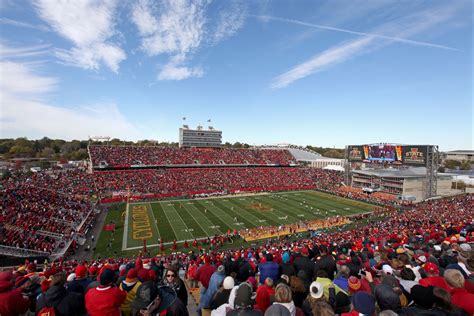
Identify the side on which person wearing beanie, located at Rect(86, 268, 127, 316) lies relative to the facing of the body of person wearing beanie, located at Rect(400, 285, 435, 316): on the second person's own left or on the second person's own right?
on the second person's own left

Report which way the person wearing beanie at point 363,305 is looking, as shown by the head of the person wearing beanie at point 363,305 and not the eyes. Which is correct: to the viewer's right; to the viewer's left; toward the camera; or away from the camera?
away from the camera

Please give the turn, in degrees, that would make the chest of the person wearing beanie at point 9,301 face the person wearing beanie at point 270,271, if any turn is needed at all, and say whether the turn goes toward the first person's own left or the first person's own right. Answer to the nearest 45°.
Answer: approximately 90° to the first person's own right

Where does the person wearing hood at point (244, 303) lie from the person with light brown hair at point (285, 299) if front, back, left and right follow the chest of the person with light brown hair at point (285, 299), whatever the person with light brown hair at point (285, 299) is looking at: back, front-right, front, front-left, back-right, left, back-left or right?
back-left

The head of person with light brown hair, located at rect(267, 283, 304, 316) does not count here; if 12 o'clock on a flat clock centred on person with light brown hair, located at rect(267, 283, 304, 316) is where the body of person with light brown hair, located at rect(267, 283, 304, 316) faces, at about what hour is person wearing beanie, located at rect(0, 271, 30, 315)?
person wearing beanie, located at rect(0, 271, 30, 315) is roughly at 9 o'clock from person with light brown hair, located at rect(267, 283, 304, 316).

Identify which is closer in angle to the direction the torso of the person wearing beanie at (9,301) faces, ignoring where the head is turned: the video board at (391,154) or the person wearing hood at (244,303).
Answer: the video board

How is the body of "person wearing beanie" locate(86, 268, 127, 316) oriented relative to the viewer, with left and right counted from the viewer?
facing away from the viewer

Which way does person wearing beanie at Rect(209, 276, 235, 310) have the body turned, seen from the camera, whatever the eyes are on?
away from the camera

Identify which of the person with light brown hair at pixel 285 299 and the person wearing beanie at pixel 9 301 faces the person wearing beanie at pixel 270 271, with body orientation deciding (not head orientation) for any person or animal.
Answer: the person with light brown hair at pixel 285 299

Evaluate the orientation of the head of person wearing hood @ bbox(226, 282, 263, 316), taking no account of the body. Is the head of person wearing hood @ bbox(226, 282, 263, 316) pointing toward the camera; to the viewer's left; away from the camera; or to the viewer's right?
away from the camera

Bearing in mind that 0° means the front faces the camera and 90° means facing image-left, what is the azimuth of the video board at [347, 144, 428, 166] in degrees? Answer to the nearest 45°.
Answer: approximately 45°

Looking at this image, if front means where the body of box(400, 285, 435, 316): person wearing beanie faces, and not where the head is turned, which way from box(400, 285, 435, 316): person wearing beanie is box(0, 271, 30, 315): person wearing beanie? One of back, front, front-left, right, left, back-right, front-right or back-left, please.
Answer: back-left

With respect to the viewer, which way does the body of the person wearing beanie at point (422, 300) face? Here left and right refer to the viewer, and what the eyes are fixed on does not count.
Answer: facing away from the viewer

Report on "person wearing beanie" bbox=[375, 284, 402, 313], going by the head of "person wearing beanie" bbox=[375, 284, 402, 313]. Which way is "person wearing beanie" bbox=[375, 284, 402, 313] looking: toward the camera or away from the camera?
away from the camera

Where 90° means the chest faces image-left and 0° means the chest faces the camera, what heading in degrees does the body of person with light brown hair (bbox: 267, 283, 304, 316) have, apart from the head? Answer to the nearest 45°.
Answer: approximately 180°

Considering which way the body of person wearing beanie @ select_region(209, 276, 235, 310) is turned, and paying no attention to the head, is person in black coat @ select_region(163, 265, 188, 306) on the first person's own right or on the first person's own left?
on the first person's own left
